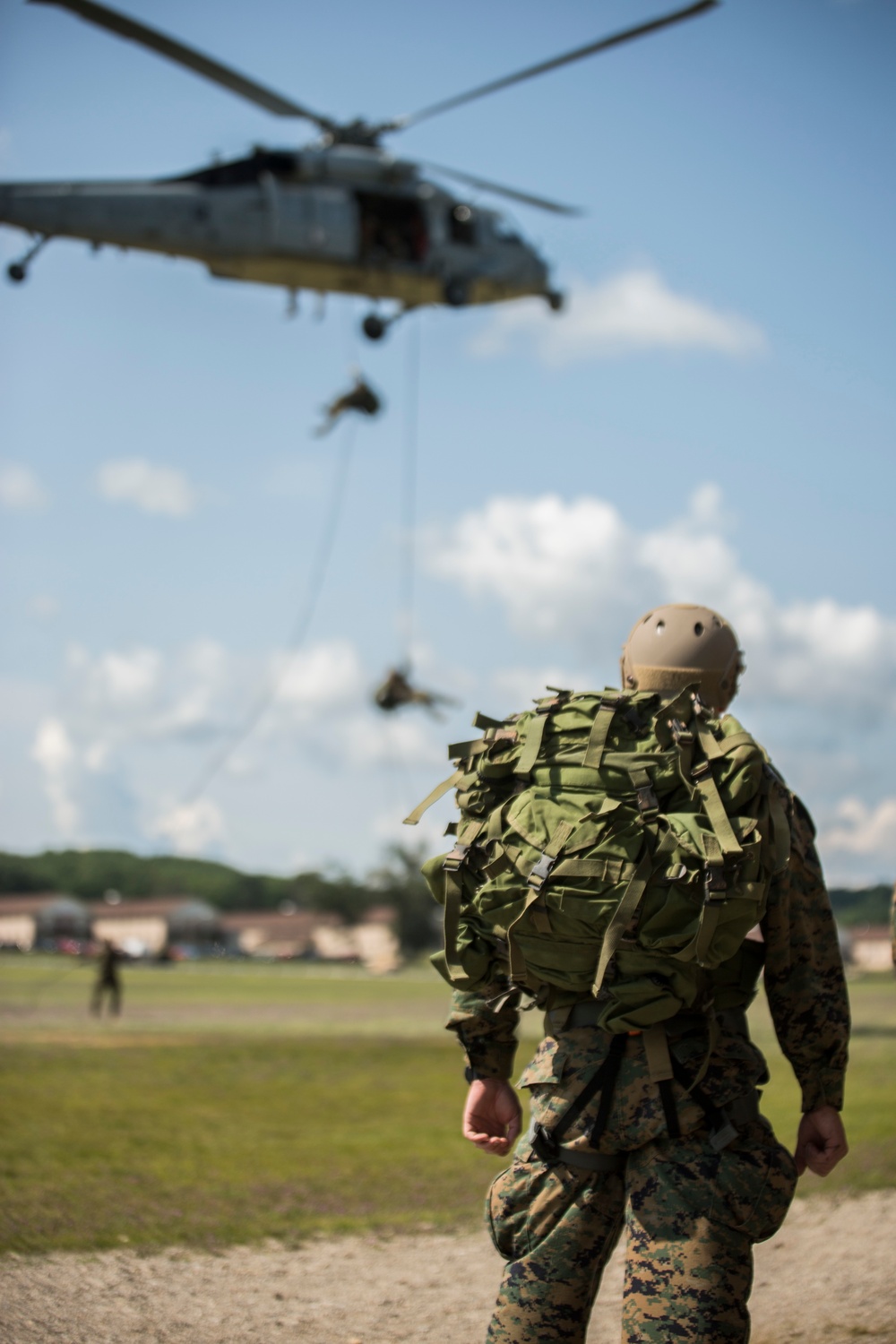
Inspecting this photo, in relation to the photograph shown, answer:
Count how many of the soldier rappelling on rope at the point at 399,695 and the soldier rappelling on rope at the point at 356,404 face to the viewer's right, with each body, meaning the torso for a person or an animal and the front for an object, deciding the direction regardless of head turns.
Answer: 1

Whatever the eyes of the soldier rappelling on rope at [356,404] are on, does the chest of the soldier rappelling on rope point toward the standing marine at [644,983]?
no

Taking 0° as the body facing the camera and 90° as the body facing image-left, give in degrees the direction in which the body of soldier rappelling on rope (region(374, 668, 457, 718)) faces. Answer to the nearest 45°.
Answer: approximately 270°

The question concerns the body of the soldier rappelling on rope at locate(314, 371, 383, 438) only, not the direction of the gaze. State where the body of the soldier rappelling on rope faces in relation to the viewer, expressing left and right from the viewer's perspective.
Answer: facing to the left of the viewer

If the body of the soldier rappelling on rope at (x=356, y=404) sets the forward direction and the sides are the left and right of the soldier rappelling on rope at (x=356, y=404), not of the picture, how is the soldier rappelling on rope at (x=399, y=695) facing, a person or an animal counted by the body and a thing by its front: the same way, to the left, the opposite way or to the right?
the opposite way

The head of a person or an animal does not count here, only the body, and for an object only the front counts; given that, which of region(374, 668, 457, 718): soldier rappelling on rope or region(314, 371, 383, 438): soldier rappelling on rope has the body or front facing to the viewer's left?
region(314, 371, 383, 438): soldier rappelling on rope

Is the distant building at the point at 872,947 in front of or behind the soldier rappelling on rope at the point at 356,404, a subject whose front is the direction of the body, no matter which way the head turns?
behind
